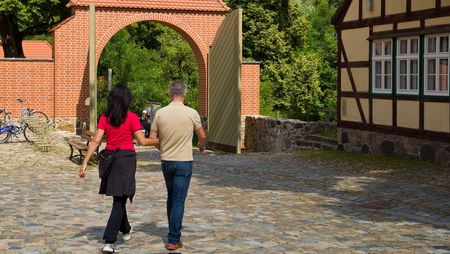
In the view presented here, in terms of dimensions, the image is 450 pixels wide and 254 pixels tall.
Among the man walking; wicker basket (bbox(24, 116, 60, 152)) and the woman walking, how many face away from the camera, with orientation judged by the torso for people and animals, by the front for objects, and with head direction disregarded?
2

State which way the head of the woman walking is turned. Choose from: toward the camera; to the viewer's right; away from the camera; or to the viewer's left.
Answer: away from the camera

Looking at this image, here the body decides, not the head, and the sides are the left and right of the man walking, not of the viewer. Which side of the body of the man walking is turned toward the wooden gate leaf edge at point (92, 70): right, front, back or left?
front

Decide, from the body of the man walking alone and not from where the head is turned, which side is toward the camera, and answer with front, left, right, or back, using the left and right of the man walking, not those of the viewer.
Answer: back

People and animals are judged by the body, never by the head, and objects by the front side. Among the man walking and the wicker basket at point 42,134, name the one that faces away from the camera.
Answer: the man walking

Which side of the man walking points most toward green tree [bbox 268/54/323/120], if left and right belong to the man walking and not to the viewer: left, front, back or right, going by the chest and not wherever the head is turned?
front

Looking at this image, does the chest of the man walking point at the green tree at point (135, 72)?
yes

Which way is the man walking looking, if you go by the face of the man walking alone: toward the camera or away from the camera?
away from the camera

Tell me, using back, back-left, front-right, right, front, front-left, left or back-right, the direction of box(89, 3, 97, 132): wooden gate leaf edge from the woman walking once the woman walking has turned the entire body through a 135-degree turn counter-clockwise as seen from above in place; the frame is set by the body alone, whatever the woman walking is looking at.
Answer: back-right

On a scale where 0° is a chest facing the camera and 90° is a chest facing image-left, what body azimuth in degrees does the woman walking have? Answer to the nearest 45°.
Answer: approximately 180°

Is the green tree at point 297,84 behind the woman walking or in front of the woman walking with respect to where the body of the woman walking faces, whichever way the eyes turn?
in front
